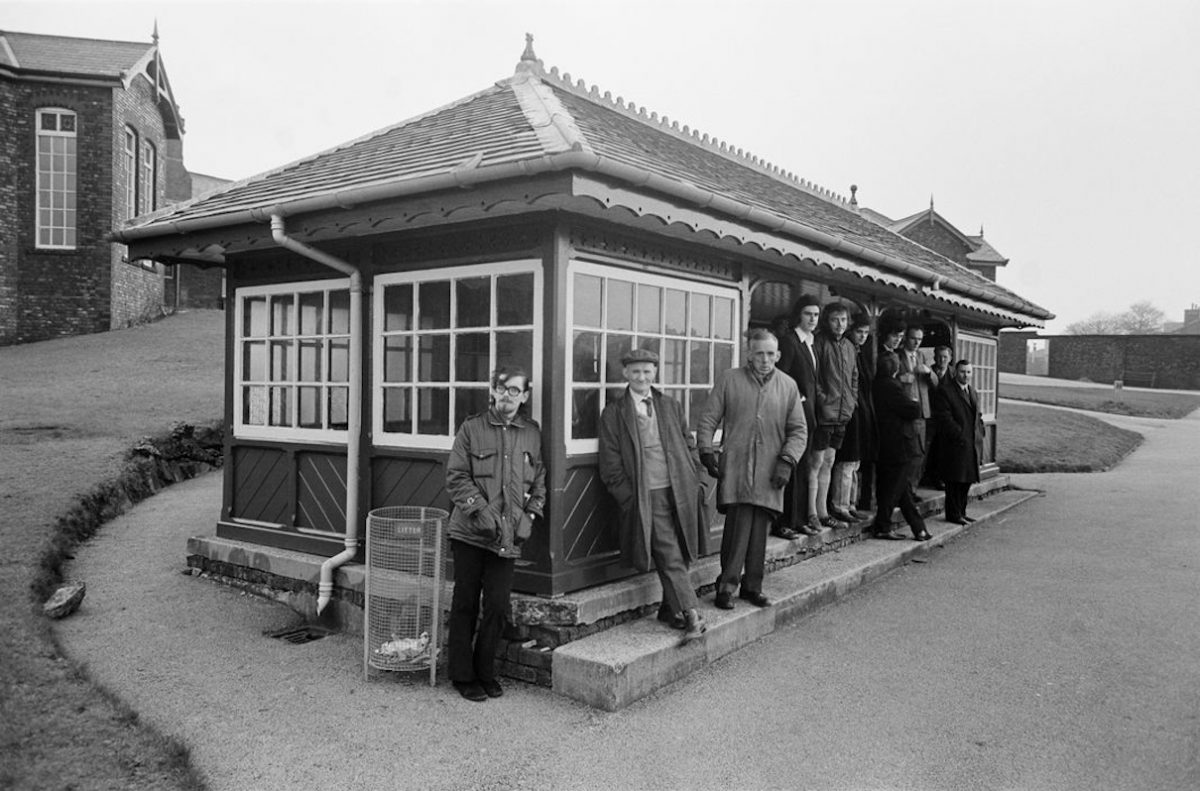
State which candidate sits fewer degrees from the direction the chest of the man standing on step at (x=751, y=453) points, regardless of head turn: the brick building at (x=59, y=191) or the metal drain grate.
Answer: the metal drain grate

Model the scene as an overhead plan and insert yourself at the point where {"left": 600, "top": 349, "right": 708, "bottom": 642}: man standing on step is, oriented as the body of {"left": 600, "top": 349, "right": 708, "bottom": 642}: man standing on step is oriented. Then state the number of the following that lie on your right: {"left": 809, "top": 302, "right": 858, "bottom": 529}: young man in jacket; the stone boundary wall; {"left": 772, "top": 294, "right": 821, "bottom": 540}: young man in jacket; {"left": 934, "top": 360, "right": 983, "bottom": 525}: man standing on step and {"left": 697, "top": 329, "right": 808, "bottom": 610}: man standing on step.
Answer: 0

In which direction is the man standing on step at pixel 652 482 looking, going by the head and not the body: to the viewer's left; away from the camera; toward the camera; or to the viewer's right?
toward the camera

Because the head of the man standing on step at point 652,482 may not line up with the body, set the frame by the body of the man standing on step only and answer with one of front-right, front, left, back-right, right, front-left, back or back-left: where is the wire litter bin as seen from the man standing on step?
right

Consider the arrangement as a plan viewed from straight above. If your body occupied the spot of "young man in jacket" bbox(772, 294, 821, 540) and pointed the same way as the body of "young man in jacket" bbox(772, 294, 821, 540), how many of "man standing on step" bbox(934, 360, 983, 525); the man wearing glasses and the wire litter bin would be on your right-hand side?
2

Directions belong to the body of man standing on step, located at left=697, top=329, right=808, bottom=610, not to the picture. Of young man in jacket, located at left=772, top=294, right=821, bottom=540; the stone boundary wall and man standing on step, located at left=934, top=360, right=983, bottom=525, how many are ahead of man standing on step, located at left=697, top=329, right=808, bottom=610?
0

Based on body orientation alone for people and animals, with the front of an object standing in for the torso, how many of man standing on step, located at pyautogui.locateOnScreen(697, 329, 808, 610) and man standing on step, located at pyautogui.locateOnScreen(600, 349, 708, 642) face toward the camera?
2

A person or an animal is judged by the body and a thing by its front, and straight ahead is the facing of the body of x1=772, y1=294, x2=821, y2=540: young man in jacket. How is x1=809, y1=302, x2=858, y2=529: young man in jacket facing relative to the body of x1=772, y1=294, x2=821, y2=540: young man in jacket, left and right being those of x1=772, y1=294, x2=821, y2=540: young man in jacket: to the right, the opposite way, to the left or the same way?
the same way

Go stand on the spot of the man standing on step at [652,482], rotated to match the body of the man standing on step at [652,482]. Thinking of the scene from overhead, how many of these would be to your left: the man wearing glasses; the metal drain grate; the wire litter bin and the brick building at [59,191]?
0

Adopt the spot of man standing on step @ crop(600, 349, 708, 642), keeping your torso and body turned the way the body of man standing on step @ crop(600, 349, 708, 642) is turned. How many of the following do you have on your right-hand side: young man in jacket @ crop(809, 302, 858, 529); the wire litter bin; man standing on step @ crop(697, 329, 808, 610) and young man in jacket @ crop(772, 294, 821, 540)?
1

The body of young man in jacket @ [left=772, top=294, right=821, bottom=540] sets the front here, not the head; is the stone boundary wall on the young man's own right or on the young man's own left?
on the young man's own left

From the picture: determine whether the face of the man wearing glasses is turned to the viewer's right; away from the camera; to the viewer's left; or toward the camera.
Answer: toward the camera

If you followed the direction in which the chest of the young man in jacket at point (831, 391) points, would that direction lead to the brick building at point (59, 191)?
no

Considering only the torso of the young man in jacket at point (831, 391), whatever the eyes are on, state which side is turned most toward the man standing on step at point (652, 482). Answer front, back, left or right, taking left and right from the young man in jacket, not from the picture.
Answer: right

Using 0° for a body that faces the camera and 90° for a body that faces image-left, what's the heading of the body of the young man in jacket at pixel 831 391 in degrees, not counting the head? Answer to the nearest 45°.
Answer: approximately 315°

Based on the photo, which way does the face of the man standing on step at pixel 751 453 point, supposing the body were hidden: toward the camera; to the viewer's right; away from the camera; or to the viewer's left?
toward the camera

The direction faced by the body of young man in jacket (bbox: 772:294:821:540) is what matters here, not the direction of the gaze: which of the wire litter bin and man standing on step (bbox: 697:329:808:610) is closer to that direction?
the man standing on step

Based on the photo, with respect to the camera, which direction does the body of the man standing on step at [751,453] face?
toward the camera

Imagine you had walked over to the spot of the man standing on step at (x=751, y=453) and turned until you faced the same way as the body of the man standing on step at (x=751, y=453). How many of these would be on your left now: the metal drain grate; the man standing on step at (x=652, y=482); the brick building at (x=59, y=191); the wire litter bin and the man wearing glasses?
0

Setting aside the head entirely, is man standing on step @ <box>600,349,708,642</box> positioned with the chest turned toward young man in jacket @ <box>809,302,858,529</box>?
no
